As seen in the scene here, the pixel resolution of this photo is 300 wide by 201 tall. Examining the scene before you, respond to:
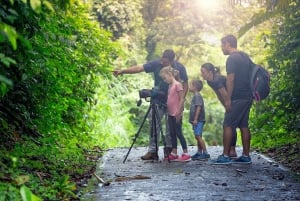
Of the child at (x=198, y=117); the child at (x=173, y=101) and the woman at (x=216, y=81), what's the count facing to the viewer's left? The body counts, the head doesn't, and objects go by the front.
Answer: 3

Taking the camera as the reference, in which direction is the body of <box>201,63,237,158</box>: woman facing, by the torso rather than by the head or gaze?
to the viewer's left

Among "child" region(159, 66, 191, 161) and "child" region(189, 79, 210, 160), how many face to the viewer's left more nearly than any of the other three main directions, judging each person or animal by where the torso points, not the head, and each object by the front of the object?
2

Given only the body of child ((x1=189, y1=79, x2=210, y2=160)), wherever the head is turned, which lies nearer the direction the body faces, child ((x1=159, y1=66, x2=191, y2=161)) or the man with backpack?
the child

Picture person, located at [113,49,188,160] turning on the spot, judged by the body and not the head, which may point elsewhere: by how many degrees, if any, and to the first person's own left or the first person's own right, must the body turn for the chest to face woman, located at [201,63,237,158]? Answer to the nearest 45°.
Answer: approximately 135° to the first person's own left

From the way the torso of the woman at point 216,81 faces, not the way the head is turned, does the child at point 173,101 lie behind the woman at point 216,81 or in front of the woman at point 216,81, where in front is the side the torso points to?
in front

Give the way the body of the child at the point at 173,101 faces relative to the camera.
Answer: to the viewer's left

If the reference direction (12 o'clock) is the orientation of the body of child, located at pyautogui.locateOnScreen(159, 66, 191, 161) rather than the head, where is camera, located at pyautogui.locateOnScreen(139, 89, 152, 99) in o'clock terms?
The camera is roughly at 12 o'clock from the child.

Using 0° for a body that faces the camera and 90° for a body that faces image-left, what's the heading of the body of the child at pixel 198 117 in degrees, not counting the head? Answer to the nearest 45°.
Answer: approximately 90°

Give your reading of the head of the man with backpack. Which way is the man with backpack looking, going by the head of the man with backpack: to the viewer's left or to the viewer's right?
to the viewer's left

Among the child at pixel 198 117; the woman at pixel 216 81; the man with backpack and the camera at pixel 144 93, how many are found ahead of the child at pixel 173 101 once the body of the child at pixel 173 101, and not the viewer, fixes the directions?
1

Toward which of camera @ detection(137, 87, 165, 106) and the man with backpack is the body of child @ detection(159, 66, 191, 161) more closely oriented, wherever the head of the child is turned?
the camera

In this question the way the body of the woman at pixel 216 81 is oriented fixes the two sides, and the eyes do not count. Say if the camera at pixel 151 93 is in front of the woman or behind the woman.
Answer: in front
